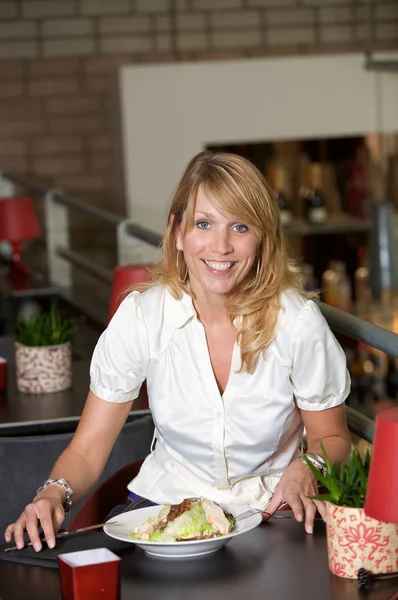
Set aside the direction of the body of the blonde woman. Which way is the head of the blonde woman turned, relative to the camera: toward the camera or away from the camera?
toward the camera

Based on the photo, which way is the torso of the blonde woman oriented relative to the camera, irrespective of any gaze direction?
toward the camera

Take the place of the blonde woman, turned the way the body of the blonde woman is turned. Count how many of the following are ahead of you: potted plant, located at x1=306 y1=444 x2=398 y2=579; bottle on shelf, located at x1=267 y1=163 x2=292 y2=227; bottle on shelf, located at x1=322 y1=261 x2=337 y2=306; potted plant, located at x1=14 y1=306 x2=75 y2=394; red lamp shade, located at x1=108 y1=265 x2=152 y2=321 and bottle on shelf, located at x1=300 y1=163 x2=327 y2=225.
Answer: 1

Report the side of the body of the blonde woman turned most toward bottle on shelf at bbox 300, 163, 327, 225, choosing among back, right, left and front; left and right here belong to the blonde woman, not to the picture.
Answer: back

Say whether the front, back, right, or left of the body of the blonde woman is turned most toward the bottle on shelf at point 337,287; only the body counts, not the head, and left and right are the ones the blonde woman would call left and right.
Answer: back

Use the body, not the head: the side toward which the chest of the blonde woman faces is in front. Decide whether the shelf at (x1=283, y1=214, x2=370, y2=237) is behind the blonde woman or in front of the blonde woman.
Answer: behind

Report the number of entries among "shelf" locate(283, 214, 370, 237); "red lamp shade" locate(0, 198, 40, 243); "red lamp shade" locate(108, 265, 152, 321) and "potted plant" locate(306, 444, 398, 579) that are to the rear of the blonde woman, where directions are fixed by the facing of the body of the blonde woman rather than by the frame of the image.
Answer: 3

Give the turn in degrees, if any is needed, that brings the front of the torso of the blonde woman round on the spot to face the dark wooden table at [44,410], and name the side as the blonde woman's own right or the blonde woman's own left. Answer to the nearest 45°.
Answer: approximately 135° to the blonde woman's own right

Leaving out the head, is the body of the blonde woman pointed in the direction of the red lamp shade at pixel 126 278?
no

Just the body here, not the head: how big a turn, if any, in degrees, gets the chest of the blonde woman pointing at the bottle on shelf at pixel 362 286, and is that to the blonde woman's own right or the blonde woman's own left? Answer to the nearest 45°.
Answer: approximately 180°

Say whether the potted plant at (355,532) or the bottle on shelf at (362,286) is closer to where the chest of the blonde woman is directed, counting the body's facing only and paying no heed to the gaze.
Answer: the potted plant

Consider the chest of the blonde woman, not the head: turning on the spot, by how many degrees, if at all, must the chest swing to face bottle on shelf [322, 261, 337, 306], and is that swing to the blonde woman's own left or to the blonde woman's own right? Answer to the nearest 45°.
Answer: approximately 180°

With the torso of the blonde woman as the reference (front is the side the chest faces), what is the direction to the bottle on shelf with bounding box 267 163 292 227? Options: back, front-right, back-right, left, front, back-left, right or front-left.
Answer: back

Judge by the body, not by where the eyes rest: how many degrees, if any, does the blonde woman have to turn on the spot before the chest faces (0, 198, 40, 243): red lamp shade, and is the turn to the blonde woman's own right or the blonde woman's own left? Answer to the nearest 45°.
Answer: approximately 180°
